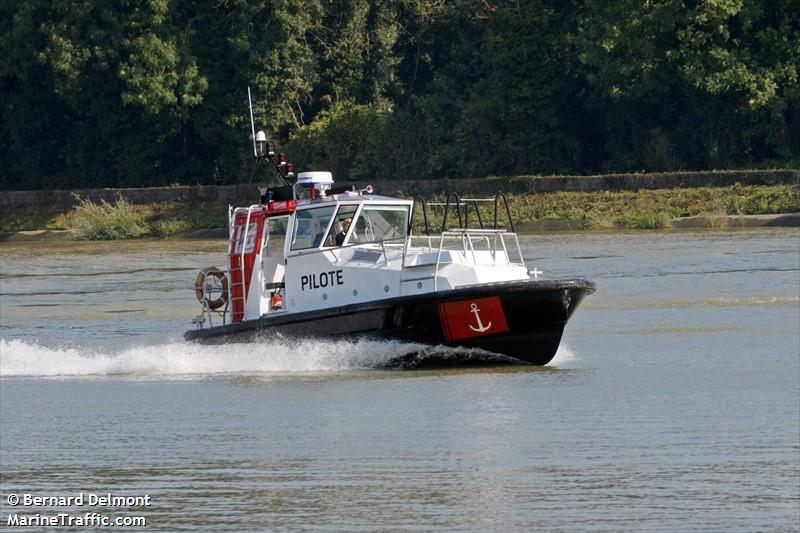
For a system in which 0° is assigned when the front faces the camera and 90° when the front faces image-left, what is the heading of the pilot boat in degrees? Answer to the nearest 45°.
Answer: approximately 315°

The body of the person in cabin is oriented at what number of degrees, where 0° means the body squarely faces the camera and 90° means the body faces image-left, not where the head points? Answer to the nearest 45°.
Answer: approximately 315°
